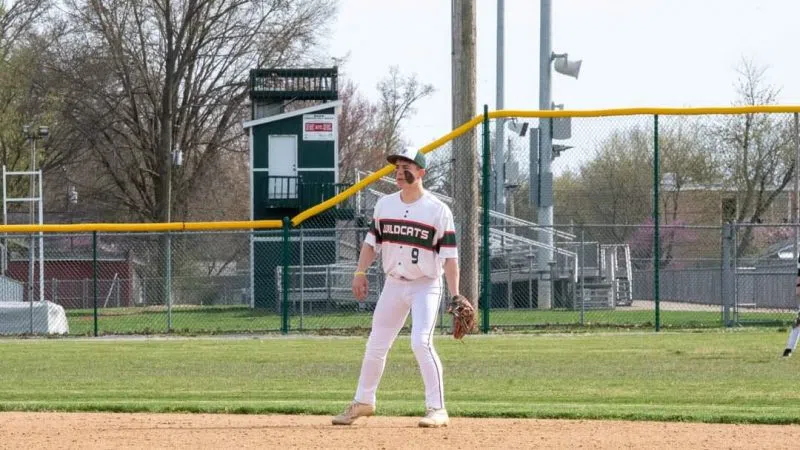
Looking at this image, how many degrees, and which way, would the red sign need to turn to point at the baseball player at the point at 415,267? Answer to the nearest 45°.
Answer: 0° — it already faces them

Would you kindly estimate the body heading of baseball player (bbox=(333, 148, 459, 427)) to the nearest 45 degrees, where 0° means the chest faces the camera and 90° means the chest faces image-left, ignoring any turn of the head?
approximately 45°

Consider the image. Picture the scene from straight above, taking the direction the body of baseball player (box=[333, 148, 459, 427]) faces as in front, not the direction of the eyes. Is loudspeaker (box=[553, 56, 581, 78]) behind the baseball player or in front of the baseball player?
behind

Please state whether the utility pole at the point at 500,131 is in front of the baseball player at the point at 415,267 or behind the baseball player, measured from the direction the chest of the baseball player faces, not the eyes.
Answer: behind

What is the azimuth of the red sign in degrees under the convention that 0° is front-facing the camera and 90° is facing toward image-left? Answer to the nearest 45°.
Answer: approximately 0°
